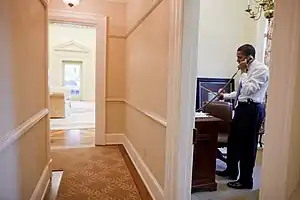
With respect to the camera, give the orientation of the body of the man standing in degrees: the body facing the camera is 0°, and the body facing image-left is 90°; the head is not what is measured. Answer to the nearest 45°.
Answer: approximately 90°

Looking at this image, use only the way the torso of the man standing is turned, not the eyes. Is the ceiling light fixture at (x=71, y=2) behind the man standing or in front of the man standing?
in front

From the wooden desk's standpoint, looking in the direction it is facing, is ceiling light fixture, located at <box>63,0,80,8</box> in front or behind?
behind

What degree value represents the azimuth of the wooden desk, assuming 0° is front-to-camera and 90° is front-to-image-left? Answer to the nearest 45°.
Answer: approximately 270°

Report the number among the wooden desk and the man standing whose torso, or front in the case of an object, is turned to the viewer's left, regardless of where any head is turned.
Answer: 1

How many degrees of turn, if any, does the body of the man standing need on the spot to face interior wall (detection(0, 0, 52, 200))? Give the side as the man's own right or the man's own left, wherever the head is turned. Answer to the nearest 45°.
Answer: approximately 45° to the man's own left

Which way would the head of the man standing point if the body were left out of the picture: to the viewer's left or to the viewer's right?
to the viewer's left

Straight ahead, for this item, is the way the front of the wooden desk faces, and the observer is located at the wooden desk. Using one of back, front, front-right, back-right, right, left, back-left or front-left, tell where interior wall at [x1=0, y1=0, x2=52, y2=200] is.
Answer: back-right

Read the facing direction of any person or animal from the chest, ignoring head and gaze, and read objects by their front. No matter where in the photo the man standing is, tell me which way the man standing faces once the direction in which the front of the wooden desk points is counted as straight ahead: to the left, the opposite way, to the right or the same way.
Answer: the opposite way

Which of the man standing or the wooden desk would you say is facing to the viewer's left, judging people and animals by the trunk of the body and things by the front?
the man standing
